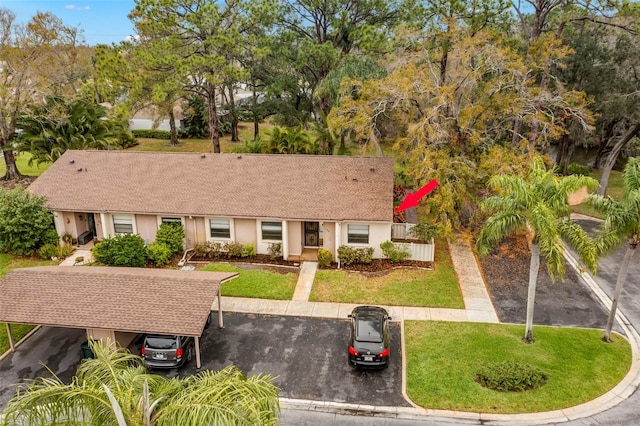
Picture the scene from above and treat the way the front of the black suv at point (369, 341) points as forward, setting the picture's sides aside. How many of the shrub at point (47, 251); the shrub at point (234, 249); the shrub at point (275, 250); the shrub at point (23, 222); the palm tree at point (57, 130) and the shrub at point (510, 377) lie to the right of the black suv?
1

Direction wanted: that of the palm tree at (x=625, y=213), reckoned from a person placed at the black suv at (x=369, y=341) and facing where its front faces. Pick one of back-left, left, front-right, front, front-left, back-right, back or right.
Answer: right

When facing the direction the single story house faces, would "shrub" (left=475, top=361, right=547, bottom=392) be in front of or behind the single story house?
in front

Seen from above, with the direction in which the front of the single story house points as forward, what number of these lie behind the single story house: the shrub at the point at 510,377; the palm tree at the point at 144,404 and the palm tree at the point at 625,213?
0

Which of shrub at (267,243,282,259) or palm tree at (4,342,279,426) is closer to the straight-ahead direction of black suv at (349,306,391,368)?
the shrub

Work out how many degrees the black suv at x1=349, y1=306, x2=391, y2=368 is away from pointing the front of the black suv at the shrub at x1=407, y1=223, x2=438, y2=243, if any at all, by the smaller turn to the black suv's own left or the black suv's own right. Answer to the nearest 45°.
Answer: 0° — it already faces it

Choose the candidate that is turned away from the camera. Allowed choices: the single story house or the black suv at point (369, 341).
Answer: the black suv

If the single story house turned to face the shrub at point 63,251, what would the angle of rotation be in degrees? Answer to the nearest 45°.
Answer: approximately 90° to its right

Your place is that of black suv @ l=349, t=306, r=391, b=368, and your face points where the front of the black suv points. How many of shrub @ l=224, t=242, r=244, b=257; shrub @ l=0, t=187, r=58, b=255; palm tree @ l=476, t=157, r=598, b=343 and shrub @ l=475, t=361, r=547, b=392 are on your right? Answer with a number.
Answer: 2

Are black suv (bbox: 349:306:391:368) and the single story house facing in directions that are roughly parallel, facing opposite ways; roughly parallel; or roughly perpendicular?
roughly parallel, facing opposite ways

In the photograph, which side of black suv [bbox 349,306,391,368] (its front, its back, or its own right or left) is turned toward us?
back

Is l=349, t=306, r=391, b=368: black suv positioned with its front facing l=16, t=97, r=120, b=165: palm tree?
no

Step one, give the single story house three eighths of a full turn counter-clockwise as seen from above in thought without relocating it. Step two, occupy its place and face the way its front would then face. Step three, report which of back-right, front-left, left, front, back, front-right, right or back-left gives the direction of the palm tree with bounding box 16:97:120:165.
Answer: left

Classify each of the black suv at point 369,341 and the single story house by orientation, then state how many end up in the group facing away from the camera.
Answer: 1

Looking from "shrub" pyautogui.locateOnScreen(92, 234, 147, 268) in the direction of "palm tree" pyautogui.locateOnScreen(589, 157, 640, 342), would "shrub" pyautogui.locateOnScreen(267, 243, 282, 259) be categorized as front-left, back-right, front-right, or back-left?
front-left

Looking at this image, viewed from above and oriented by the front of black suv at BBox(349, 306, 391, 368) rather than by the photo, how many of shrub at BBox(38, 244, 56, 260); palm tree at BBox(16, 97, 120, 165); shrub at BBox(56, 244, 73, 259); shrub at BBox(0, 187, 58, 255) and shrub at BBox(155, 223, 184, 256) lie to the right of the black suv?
0

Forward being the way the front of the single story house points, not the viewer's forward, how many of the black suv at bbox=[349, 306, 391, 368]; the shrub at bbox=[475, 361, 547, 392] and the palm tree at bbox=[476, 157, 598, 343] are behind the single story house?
0

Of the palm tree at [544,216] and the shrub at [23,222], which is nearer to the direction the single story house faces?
the palm tree

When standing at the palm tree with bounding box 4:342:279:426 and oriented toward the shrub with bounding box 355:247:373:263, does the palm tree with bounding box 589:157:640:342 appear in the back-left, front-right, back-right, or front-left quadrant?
front-right

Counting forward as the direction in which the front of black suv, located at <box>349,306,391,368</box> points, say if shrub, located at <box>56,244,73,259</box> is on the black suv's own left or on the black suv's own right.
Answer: on the black suv's own left

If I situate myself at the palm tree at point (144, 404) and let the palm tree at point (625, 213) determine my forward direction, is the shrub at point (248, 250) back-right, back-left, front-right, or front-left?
front-left

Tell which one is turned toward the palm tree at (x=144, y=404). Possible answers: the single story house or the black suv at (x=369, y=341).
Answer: the single story house

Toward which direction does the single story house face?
toward the camera
